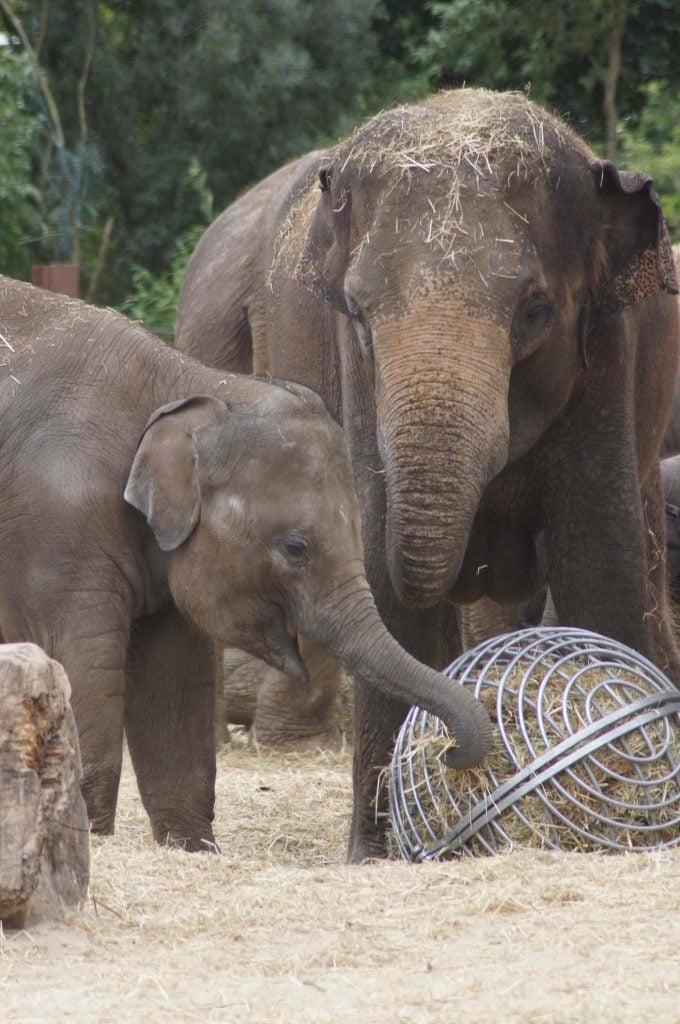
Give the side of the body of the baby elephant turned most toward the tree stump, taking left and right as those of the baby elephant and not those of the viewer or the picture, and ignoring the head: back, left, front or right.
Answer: right

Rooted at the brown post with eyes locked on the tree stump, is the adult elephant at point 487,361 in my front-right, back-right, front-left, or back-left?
front-left

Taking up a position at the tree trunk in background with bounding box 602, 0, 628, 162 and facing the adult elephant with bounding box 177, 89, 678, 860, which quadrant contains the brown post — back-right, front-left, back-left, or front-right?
front-right

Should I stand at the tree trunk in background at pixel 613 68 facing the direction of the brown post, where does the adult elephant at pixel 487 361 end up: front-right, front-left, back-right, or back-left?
front-left

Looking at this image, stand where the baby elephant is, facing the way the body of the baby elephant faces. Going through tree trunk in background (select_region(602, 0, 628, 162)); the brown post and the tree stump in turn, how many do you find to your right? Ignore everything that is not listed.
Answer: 1

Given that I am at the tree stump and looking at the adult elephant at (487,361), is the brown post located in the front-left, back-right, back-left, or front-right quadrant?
front-left

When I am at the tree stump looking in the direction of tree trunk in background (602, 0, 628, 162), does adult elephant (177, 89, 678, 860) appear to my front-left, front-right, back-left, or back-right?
front-right

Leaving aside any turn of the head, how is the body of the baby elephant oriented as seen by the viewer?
to the viewer's right

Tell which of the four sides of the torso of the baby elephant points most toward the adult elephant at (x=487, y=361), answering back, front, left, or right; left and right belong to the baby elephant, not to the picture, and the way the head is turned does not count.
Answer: front

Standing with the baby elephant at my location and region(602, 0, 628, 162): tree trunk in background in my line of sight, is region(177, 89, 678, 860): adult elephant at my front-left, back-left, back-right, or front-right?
front-right

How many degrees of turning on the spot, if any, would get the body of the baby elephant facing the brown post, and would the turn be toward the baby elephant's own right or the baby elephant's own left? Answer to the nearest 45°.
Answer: approximately 90° to the baby elephant's own left

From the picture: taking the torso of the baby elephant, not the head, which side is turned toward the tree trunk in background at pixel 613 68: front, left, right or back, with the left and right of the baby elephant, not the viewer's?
left
